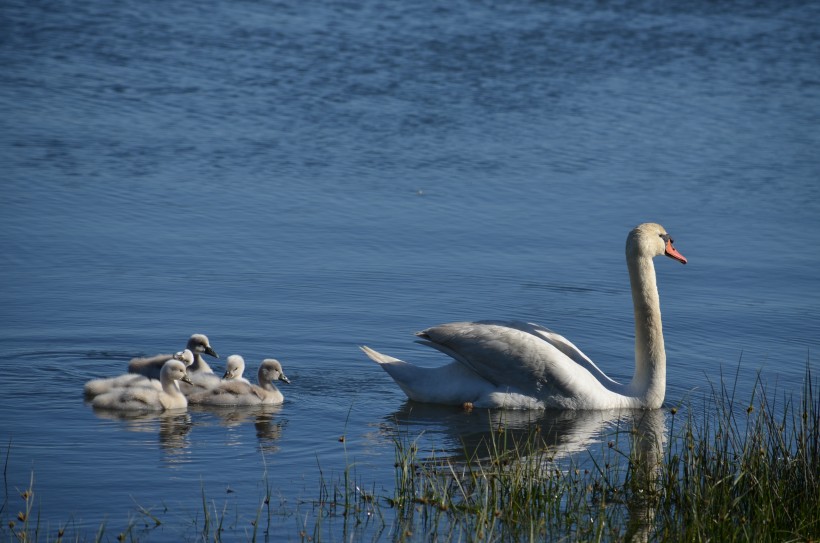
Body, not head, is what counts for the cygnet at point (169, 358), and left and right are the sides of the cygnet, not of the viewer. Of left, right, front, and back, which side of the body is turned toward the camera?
right

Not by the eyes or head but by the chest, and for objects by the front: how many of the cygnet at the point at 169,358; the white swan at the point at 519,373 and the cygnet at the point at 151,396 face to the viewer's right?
3

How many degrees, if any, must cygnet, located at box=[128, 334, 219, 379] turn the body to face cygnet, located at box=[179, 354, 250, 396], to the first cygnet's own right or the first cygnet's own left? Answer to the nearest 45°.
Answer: approximately 45° to the first cygnet's own right

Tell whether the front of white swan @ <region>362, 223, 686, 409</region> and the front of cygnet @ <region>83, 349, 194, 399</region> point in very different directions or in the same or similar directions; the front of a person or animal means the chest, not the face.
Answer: same or similar directions

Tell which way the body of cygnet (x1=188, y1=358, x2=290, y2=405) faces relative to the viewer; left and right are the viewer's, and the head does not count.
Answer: facing to the right of the viewer

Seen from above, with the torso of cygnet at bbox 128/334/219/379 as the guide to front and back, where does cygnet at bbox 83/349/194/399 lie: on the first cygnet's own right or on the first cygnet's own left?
on the first cygnet's own right

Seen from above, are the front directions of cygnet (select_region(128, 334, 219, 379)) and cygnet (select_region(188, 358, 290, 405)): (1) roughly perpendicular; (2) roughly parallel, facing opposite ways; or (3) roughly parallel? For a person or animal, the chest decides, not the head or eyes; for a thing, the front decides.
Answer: roughly parallel

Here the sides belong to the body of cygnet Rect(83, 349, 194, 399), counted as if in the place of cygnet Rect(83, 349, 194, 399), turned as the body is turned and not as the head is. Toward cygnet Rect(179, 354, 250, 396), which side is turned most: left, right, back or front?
front

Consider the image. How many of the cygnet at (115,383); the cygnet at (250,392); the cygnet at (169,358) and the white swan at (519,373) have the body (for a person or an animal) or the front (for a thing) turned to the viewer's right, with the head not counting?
4

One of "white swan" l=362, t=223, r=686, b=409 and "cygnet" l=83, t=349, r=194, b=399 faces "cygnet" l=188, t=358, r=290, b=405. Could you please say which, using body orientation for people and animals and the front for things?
"cygnet" l=83, t=349, r=194, b=399

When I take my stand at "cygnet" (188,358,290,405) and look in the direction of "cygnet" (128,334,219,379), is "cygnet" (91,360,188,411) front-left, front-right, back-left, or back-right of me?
front-left

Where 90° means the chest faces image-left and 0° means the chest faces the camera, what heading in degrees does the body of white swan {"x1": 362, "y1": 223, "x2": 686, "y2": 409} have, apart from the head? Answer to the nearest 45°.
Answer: approximately 270°

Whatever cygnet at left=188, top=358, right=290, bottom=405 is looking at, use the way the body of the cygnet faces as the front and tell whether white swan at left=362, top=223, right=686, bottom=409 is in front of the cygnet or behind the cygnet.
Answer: in front

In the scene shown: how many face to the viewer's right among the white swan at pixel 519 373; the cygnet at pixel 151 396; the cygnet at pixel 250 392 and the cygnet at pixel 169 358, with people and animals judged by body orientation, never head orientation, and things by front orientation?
4
